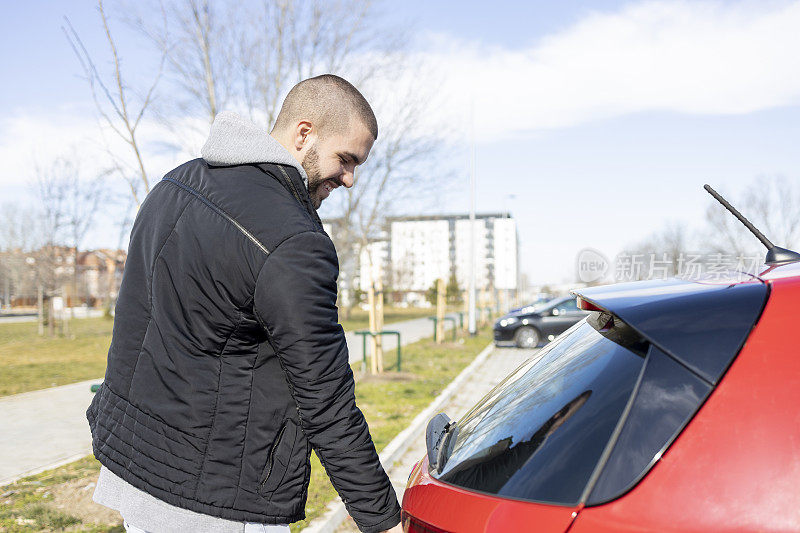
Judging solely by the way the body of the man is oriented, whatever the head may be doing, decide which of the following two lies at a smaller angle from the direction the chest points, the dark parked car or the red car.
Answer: the dark parked car

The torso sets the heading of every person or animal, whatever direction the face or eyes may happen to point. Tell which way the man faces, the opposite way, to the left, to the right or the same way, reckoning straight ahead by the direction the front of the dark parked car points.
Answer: to the right

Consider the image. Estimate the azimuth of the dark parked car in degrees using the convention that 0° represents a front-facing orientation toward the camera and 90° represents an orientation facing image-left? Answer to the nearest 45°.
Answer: approximately 90°

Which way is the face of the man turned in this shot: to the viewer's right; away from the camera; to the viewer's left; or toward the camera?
to the viewer's right

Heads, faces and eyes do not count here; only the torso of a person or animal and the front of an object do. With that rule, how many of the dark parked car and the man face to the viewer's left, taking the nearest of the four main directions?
1

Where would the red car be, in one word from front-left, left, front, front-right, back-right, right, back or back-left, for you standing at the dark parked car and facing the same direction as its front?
left

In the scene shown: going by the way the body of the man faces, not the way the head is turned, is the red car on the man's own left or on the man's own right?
on the man's own right

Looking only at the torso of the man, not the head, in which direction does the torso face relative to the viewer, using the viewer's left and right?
facing away from the viewer and to the right of the viewer

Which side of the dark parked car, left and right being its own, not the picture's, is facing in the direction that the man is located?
left

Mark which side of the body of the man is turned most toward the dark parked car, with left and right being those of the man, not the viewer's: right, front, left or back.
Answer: front
